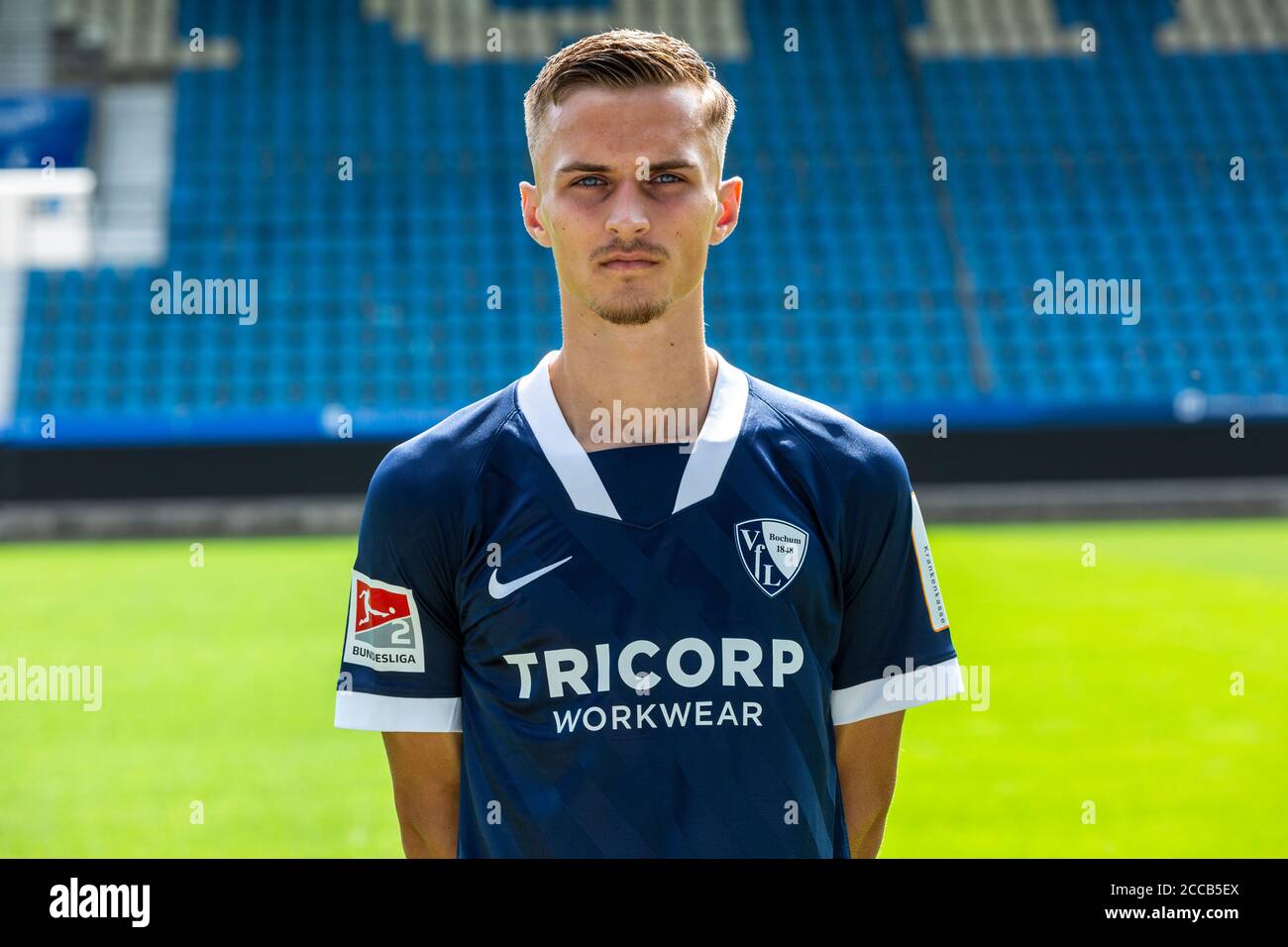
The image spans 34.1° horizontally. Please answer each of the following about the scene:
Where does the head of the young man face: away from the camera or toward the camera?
toward the camera

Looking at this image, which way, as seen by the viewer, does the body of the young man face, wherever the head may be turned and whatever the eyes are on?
toward the camera
